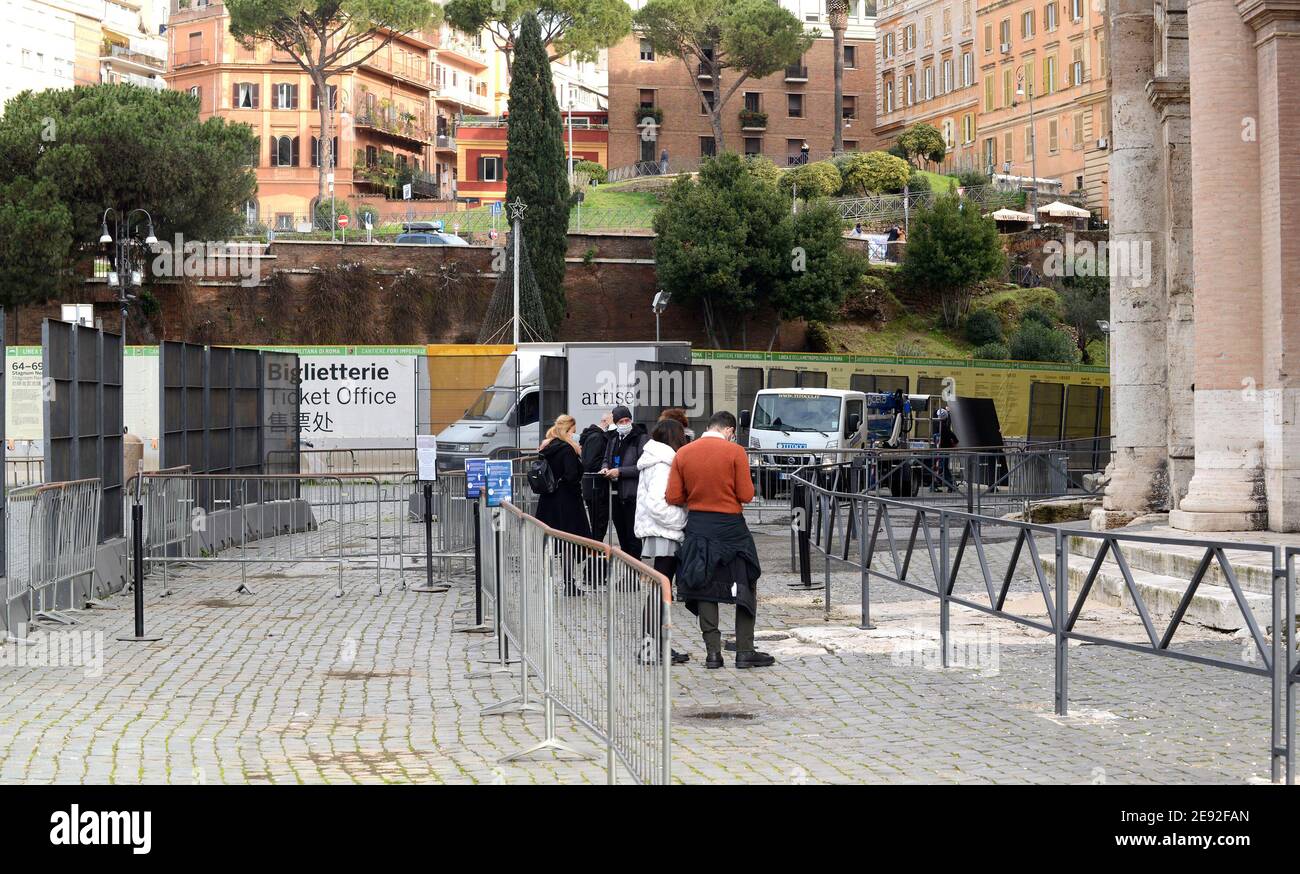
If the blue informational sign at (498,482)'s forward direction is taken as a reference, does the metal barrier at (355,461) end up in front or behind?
behind

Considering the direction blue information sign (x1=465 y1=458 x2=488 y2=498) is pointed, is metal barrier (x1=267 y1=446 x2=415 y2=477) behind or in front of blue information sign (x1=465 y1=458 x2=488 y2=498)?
behind

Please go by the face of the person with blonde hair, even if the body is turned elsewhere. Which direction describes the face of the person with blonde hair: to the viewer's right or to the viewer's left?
to the viewer's right

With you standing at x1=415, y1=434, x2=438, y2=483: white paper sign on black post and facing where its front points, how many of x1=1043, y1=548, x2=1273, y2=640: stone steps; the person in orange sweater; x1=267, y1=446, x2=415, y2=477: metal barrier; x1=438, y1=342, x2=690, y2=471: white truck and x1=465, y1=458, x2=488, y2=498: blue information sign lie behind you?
2

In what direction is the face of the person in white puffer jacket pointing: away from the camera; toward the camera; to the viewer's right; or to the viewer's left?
away from the camera

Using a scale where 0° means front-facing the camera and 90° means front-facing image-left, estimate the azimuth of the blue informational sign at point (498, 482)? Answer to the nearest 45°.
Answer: approximately 0°

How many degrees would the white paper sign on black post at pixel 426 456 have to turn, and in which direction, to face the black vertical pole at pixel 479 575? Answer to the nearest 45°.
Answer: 0° — it already faces it

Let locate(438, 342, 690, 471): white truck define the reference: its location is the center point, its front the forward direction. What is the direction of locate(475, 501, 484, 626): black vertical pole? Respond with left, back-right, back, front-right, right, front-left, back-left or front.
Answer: front-left

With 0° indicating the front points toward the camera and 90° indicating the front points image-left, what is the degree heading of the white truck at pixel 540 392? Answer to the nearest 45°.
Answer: approximately 45°

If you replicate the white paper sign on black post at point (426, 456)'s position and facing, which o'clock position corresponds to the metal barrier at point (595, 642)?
The metal barrier is roughly at 12 o'clock from the white paper sign on black post.
